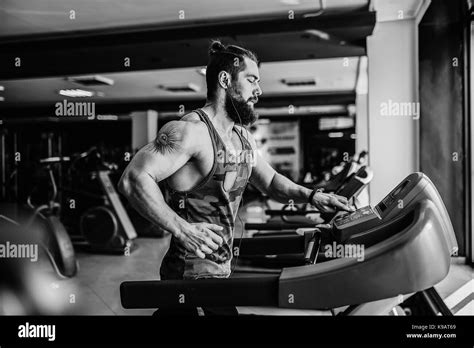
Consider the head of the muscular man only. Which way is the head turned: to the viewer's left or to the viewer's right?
to the viewer's right

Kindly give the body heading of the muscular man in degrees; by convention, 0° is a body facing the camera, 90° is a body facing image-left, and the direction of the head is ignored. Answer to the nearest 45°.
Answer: approximately 315°

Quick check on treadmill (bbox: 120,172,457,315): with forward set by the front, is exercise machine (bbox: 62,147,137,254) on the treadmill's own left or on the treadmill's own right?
on the treadmill's own left

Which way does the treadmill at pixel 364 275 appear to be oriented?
to the viewer's right

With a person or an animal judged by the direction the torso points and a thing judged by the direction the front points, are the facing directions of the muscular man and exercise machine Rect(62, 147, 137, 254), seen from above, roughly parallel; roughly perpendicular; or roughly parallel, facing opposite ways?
roughly parallel

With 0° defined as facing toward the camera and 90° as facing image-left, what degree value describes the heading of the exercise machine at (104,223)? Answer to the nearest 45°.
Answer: approximately 315°

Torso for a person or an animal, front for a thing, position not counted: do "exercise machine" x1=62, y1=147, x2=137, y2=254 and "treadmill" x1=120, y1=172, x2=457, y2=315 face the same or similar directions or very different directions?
same or similar directions

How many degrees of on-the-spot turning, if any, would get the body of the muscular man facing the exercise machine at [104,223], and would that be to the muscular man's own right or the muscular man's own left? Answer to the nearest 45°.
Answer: approximately 135° to the muscular man's own left
